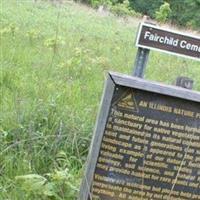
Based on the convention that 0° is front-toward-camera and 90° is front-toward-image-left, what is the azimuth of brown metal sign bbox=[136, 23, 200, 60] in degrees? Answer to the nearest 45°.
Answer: approximately 0°
